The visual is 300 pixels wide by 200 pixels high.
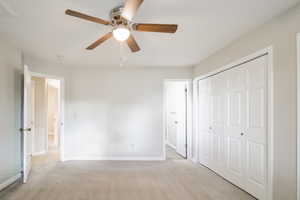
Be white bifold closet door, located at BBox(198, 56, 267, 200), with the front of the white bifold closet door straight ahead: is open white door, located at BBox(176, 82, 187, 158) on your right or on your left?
on your right

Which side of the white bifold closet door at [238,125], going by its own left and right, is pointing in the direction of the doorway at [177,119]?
right
